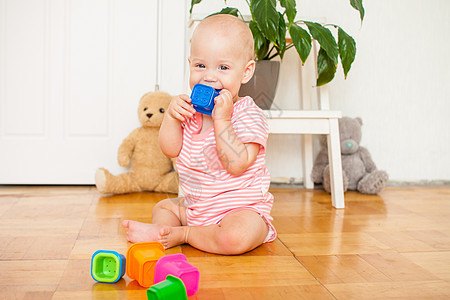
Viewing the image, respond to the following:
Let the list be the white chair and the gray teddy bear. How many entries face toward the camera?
2

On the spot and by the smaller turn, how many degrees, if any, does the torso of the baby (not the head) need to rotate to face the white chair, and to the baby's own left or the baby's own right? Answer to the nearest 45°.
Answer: approximately 180°

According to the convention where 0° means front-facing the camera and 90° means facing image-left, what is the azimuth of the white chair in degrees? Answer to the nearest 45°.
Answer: approximately 0°

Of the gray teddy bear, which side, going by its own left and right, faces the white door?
right

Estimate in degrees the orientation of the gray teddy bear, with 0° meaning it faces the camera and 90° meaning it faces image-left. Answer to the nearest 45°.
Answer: approximately 0°

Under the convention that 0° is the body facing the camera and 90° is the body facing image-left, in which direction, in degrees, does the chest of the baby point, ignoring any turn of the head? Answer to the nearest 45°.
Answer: approximately 45°
